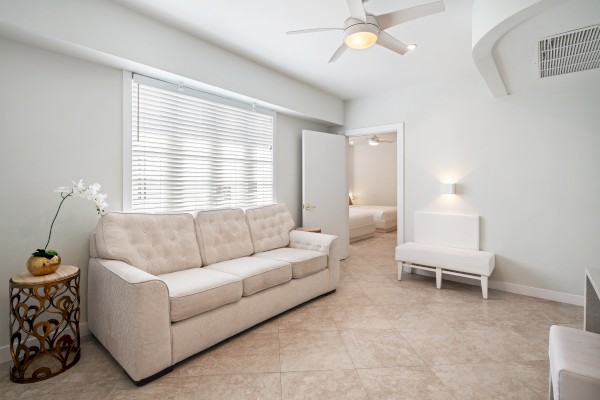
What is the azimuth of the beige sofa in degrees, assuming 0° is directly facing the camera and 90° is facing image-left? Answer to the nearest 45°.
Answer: approximately 315°

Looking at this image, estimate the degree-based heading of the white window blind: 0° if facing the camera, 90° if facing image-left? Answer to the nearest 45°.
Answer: approximately 315°

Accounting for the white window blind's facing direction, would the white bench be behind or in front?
in front

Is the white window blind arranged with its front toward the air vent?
yes

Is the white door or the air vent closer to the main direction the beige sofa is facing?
the air vent

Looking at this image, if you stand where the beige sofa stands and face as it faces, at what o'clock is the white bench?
The white bench is roughly at 10 o'clock from the beige sofa.

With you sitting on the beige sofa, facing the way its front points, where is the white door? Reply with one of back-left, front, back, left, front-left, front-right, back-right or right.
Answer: left

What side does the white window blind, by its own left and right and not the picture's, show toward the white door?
left
